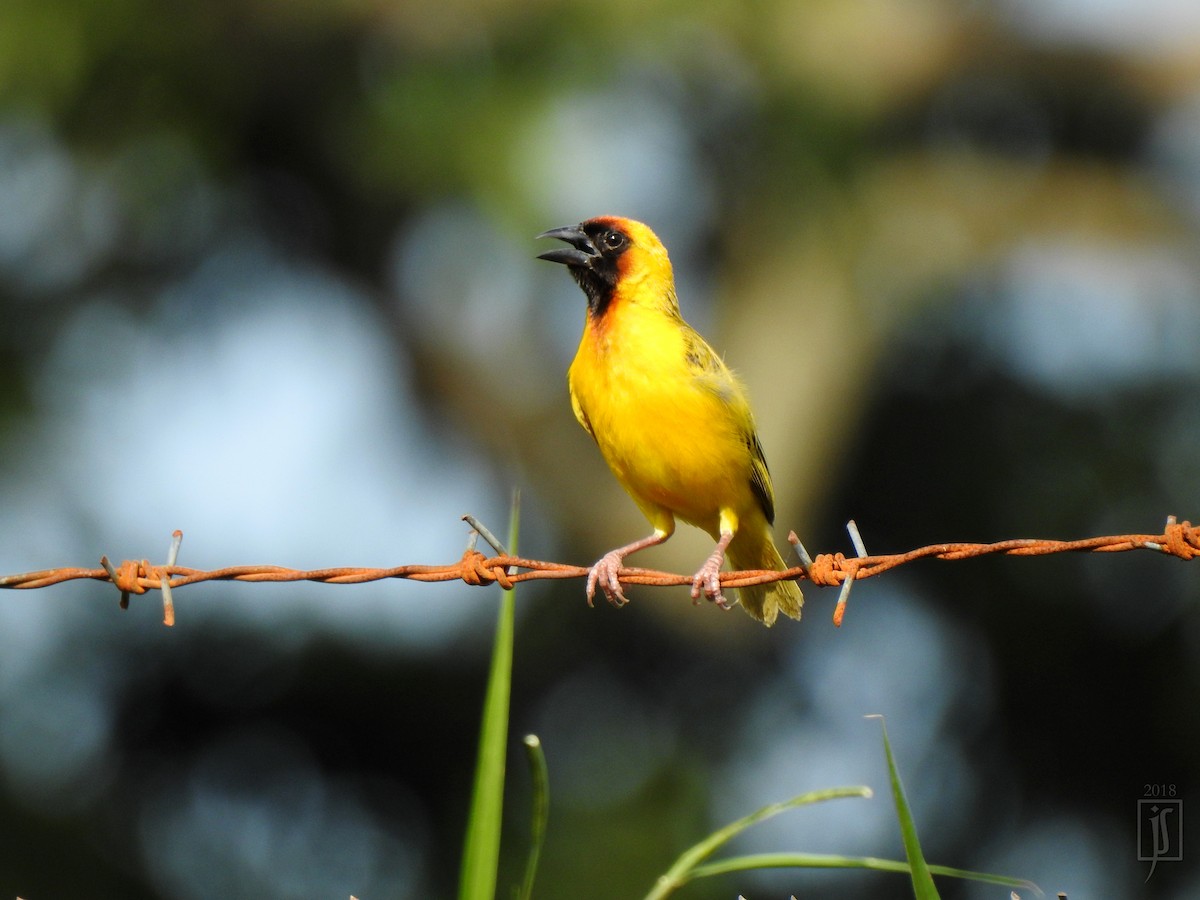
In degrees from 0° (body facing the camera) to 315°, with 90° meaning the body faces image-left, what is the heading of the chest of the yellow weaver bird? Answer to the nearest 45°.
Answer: approximately 45°

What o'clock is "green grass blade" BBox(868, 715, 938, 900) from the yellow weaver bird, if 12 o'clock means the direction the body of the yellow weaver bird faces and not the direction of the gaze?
The green grass blade is roughly at 10 o'clock from the yellow weaver bird.

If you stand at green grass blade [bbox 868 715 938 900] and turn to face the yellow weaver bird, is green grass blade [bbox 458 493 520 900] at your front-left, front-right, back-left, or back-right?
front-left
